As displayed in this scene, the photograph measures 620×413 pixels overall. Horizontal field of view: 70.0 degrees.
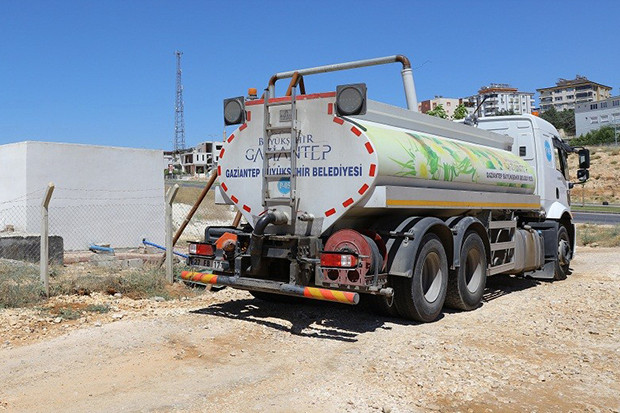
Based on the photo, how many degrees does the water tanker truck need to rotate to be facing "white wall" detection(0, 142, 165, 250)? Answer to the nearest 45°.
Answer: approximately 90° to its left

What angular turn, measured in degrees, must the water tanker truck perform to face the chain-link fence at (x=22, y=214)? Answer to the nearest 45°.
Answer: approximately 90° to its left

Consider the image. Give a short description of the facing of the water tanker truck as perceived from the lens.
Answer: facing away from the viewer and to the right of the viewer

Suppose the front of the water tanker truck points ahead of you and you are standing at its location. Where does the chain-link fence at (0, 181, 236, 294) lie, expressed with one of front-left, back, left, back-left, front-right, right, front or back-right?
left
